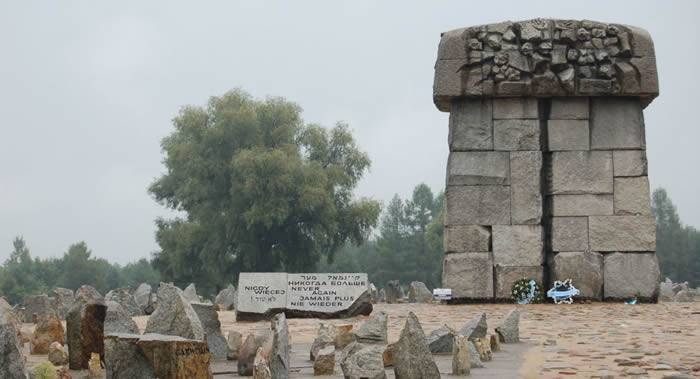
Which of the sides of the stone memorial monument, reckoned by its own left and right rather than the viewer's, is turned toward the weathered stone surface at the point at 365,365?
front

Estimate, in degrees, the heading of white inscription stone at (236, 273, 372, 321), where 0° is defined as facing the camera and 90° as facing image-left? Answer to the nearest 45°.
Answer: approximately 0°

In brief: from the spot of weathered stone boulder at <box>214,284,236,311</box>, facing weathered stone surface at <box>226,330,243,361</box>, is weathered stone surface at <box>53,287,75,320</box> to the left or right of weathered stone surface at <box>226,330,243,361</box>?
right

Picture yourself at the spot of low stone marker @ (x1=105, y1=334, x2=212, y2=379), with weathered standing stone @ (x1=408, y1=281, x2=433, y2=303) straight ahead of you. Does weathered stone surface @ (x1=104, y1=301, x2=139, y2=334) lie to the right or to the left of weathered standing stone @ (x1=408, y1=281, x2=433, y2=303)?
left

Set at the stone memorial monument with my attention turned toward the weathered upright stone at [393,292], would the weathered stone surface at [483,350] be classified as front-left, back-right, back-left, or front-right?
back-left

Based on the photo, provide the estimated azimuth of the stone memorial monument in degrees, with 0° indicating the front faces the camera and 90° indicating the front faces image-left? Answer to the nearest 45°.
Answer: approximately 0°

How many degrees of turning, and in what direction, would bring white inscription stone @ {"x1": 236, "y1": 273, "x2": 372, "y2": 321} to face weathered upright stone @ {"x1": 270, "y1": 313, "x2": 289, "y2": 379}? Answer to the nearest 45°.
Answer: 0° — it already faces it

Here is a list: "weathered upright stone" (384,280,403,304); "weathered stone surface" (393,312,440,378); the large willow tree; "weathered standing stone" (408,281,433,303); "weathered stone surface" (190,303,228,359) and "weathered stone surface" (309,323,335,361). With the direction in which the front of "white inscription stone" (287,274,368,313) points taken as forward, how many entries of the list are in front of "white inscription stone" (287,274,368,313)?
3
